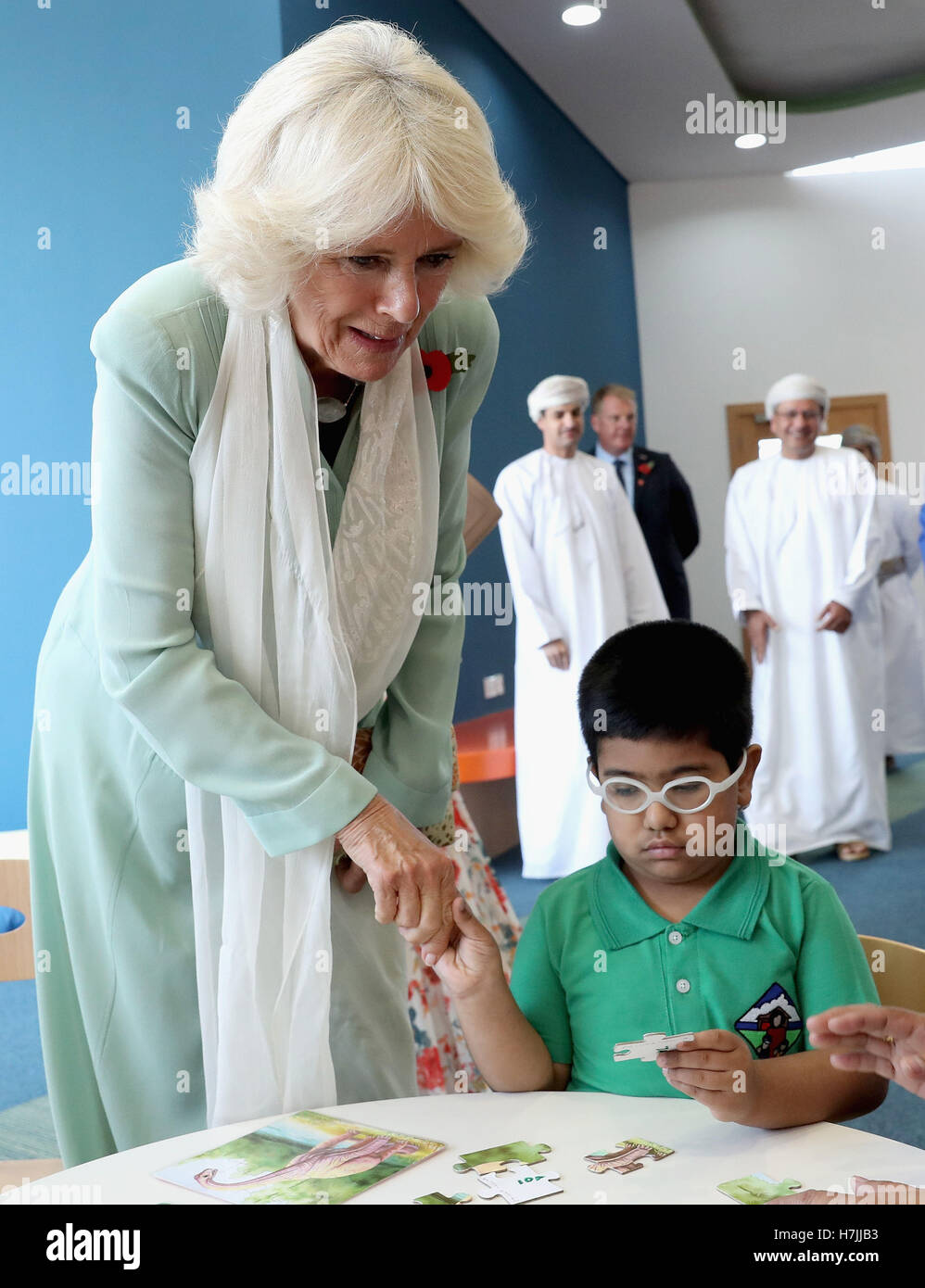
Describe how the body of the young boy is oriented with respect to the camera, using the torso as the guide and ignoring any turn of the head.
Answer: toward the camera

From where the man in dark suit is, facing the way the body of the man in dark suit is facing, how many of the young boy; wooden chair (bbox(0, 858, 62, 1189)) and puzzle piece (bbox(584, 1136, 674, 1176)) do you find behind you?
0

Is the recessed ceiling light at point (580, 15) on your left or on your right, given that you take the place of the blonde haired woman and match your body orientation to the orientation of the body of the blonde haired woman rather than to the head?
on your left

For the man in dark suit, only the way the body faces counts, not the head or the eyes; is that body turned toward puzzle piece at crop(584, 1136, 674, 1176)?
yes

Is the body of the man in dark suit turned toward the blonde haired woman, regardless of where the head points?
yes

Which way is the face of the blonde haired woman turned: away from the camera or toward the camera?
toward the camera

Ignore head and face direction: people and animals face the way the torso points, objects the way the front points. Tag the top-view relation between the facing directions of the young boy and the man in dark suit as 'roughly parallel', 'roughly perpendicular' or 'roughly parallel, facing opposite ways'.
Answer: roughly parallel

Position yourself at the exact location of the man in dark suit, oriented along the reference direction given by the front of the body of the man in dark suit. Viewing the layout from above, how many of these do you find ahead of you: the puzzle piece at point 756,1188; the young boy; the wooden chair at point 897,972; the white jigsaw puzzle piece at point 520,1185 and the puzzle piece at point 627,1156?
5

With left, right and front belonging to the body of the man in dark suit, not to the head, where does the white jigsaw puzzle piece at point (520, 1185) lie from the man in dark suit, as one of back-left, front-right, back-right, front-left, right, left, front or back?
front

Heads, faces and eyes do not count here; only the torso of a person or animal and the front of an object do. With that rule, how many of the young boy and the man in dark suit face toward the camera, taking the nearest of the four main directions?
2

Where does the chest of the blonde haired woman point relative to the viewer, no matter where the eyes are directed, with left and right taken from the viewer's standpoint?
facing the viewer and to the right of the viewer

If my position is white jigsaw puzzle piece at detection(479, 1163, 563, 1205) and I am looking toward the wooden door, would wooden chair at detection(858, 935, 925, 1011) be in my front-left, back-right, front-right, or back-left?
front-right

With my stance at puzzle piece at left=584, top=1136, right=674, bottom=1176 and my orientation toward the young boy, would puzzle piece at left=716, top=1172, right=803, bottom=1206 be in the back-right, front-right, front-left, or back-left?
back-right

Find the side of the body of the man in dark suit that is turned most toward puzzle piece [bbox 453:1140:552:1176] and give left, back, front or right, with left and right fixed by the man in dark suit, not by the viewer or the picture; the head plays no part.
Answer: front

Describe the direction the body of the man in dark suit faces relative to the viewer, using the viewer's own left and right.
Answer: facing the viewer
